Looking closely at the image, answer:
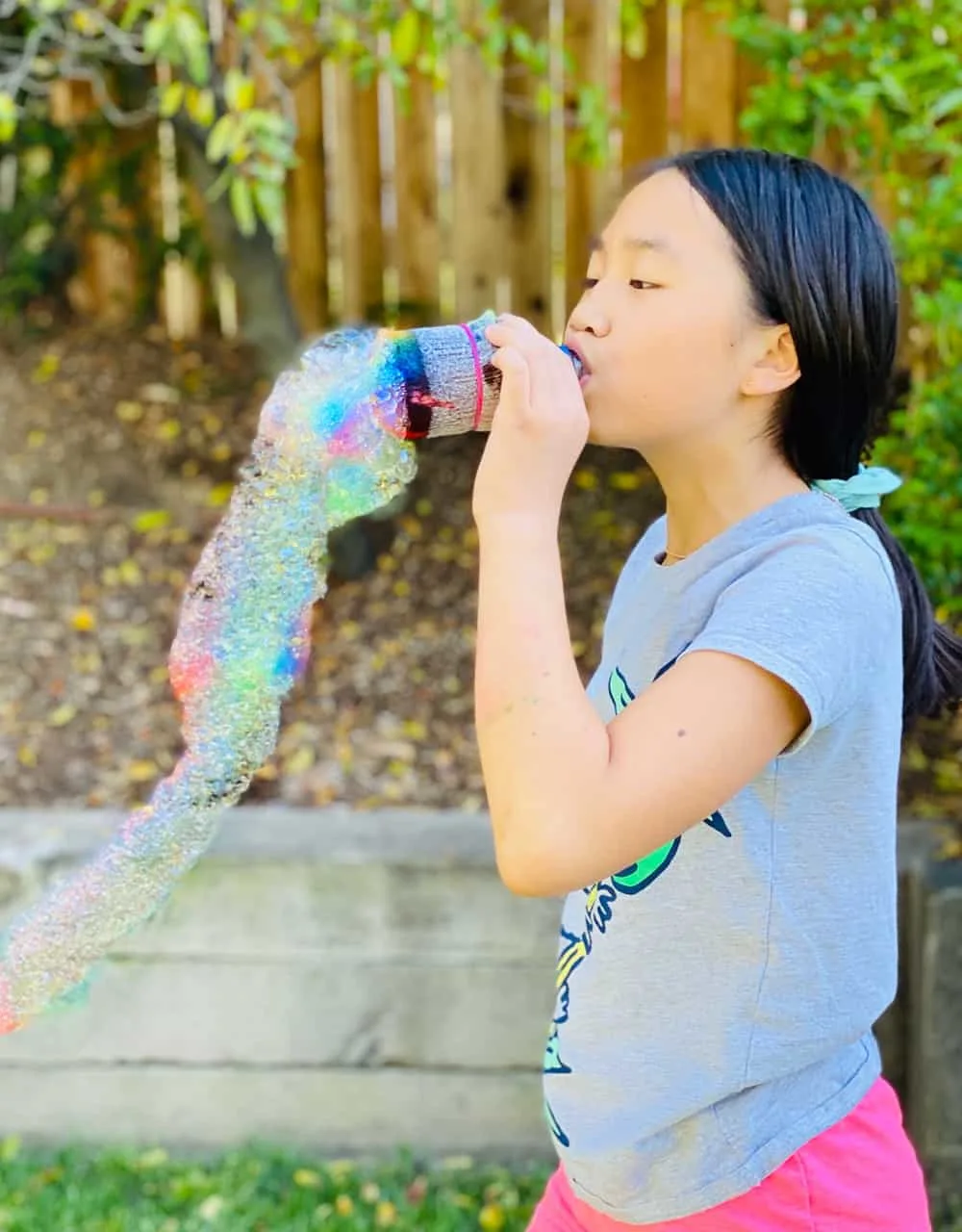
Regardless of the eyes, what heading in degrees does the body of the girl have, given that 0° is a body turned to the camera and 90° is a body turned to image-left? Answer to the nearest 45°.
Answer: approximately 90°

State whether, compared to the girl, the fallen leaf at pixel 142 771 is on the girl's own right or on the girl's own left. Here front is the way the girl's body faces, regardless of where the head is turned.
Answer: on the girl's own right

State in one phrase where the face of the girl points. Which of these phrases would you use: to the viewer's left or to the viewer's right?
to the viewer's left

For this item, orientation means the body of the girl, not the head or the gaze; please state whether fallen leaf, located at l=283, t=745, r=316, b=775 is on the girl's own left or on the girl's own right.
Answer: on the girl's own right

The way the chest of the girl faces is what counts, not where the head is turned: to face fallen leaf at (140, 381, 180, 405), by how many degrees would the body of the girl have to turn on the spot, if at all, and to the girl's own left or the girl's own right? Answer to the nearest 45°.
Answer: approximately 45° to the girl's own right

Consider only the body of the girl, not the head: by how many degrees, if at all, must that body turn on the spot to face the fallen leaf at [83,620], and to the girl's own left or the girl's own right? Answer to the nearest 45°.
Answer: approximately 45° to the girl's own right

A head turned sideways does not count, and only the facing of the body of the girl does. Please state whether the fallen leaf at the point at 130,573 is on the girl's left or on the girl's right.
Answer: on the girl's right

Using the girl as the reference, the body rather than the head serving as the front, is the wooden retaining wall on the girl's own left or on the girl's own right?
on the girl's own right
